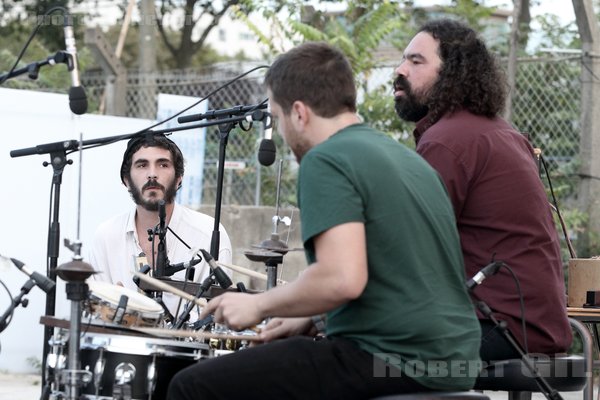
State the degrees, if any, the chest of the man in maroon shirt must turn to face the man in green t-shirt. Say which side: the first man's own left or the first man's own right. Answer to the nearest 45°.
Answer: approximately 90° to the first man's own left

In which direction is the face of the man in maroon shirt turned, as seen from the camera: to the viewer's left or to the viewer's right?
to the viewer's left

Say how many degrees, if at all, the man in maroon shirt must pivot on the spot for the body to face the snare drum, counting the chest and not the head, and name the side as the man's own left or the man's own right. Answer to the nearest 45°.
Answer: approximately 45° to the man's own left

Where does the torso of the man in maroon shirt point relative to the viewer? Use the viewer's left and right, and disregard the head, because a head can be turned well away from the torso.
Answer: facing away from the viewer and to the left of the viewer

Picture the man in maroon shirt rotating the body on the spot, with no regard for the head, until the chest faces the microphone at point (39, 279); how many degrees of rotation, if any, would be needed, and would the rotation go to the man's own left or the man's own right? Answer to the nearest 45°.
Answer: approximately 45° to the man's own left
